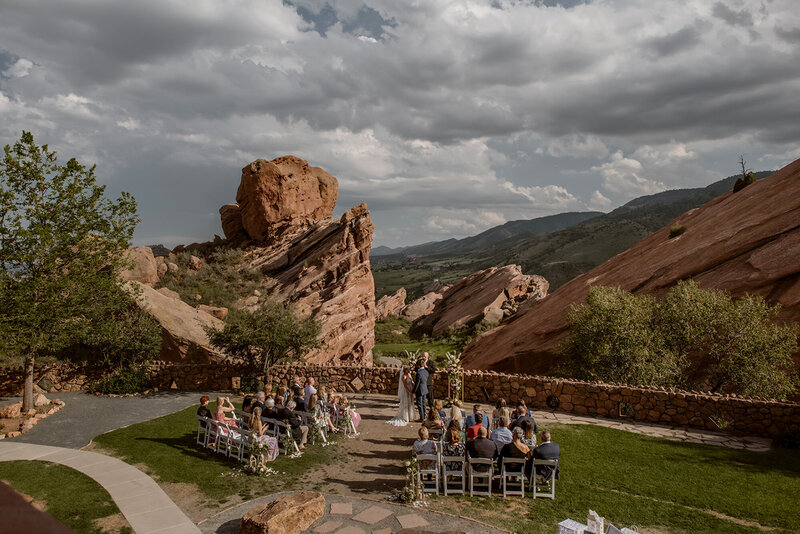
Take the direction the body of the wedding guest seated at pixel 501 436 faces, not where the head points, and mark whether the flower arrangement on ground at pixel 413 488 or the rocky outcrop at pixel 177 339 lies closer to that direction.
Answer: the rocky outcrop

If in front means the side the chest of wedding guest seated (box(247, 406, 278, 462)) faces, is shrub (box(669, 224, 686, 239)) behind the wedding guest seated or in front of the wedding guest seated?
in front

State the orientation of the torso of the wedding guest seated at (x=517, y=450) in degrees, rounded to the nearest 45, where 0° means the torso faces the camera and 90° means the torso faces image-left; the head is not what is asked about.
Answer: approximately 180°

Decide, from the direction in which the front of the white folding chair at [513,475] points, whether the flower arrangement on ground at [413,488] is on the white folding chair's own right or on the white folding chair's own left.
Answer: on the white folding chair's own left

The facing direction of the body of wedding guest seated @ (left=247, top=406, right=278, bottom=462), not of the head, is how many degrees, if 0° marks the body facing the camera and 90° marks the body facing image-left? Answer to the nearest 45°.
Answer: approximately 225°

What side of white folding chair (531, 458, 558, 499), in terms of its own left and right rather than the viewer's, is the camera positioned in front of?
back

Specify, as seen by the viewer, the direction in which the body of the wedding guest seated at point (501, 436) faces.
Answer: away from the camera

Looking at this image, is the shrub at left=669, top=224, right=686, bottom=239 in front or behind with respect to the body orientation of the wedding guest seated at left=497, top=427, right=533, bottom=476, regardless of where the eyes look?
in front

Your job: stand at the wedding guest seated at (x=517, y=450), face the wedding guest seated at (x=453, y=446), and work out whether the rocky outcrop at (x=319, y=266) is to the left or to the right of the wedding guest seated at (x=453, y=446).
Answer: right

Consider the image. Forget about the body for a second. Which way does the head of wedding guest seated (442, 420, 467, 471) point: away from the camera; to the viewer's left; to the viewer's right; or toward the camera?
away from the camera
